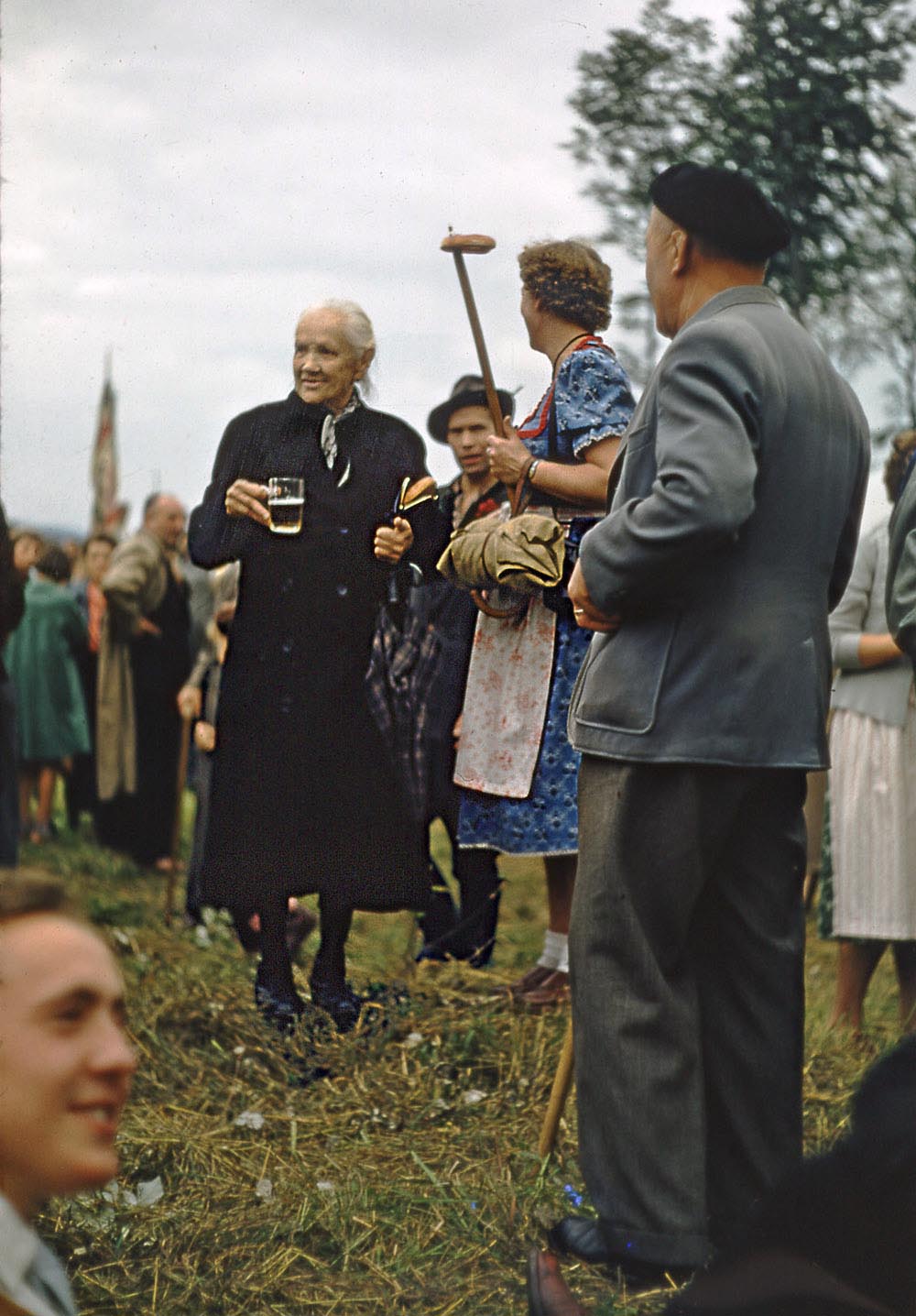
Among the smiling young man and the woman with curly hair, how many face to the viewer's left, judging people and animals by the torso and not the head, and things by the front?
1

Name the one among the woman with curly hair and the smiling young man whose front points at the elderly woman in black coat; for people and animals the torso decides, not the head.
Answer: the woman with curly hair

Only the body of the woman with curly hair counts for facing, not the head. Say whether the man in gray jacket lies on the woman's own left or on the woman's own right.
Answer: on the woman's own left

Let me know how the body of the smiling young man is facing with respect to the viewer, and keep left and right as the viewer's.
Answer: facing the viewer and to the right of the viewer

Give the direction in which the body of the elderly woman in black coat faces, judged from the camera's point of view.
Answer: toward the camera

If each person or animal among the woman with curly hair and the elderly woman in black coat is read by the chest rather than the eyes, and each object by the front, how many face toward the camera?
1

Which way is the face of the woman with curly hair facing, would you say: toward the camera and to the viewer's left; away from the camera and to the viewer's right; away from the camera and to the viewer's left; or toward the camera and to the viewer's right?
away from the camera and to the viewer's left

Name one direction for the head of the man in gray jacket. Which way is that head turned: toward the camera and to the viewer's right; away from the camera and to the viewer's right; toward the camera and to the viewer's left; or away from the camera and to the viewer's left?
away from the camera and to the viewer's left

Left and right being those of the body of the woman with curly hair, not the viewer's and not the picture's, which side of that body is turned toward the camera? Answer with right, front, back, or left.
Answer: left

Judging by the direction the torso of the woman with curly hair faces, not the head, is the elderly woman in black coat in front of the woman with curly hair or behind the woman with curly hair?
in front

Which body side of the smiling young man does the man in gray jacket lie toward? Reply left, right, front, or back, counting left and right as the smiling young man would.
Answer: left
